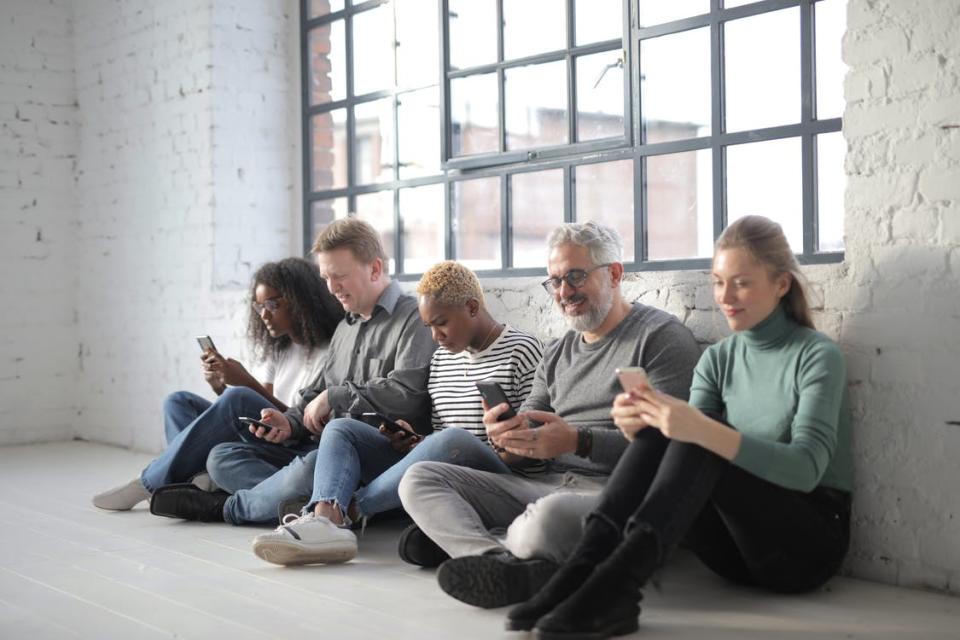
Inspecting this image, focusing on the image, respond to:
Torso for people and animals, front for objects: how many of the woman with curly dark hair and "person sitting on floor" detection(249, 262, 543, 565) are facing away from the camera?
0

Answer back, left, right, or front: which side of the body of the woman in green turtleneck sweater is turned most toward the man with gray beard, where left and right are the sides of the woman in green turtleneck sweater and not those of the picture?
right

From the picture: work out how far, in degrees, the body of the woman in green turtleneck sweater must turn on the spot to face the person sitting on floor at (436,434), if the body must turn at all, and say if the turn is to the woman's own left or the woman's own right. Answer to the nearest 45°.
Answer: approximately 90° to the woman's own right

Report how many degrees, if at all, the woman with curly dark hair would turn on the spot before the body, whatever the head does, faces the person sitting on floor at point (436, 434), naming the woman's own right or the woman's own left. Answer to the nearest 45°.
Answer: approximately 90° to the woman's own left

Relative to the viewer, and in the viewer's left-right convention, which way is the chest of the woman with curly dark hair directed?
facing the viewer and to the left of the viewer

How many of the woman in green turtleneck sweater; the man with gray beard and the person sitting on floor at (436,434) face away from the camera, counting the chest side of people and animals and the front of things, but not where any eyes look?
0

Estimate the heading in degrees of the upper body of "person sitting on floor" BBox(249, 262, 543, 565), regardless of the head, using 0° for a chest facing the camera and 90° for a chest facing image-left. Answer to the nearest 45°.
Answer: approximately 45°

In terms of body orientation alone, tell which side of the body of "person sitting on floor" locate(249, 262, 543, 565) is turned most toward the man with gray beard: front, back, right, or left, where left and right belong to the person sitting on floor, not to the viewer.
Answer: left

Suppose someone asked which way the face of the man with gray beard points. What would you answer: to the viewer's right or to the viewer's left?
to the viewer's left

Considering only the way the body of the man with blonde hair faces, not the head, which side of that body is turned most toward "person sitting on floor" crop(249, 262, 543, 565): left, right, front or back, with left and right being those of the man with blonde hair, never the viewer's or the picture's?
left

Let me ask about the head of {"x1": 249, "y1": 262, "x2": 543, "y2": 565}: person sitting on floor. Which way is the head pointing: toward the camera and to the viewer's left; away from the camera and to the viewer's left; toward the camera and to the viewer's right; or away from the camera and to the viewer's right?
toward the camera and to the viewer's left

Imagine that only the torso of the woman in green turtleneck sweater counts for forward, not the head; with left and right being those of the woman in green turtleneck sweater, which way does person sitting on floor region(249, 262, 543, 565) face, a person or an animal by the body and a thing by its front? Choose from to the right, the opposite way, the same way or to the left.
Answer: the same way

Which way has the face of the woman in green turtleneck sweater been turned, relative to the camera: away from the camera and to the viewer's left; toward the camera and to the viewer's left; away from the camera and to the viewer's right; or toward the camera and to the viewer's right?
toward the camera and to the viewer's left

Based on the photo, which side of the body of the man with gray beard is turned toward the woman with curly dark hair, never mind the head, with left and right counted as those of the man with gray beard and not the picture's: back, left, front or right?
right

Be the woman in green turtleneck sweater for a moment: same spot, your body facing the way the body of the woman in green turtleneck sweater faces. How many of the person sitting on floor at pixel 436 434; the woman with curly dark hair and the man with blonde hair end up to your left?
0

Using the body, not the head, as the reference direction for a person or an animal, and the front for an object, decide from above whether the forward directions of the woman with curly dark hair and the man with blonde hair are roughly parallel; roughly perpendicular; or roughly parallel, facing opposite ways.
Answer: roughly parallel

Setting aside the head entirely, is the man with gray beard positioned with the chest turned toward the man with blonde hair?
no
